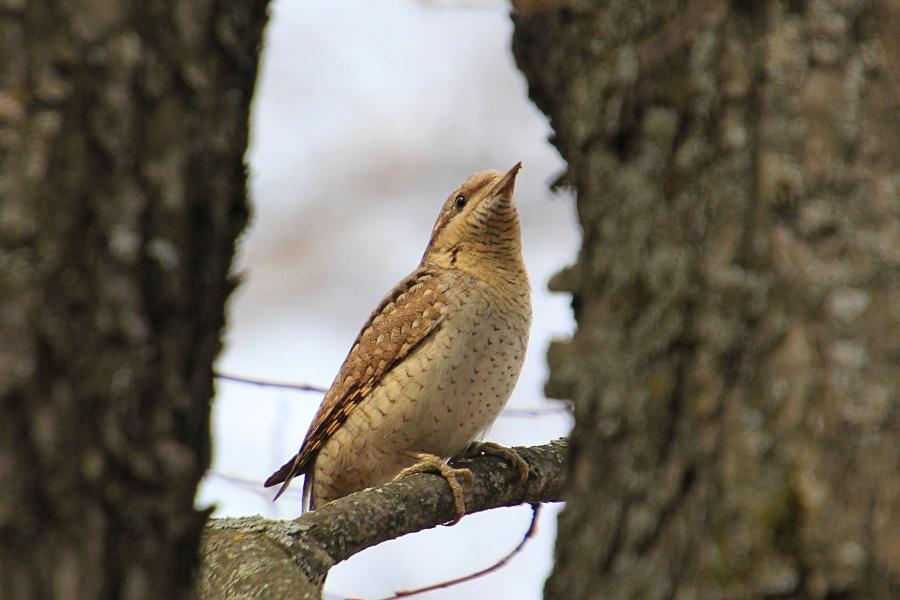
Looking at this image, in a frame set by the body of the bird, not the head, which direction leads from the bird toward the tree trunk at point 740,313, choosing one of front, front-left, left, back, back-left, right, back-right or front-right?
front-right

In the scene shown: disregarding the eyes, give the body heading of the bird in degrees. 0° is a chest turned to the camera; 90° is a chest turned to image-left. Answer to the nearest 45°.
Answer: approximately 315°
